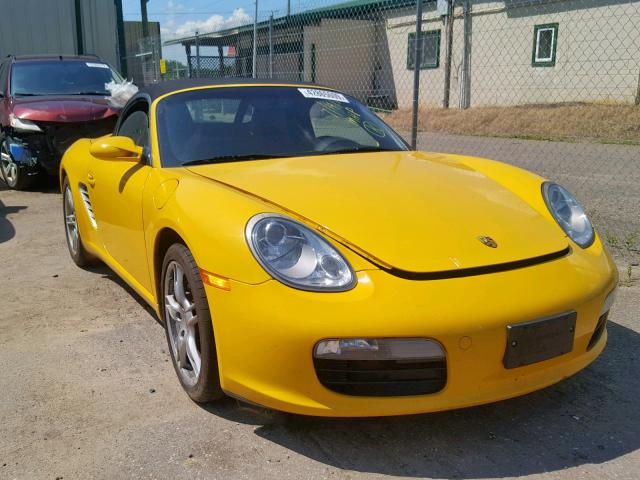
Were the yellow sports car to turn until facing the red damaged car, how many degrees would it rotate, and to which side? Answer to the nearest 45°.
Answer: approximately 180°
